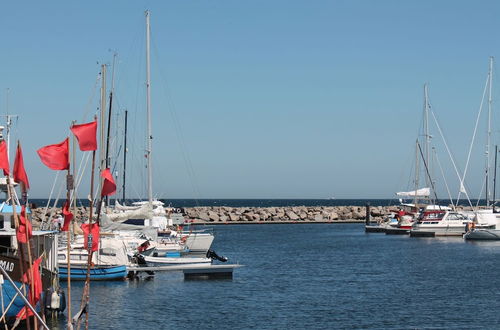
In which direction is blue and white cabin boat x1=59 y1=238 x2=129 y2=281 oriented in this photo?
to the viewer's left

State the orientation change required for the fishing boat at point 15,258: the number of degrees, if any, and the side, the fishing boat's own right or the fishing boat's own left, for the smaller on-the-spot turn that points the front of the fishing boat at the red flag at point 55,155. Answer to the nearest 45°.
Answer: approximately 90° to the fishing boat's own left

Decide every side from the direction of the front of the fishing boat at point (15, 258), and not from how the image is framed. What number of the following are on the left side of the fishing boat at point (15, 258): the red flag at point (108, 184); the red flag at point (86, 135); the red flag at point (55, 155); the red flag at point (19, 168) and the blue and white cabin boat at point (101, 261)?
4

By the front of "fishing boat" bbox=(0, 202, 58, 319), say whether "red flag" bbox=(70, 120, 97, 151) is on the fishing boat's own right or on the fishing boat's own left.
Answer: on the fishing boat's own left

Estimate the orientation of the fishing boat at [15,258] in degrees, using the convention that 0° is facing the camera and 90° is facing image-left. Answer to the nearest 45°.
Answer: approximately 90°

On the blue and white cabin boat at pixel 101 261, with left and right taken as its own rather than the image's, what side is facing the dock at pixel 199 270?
back
